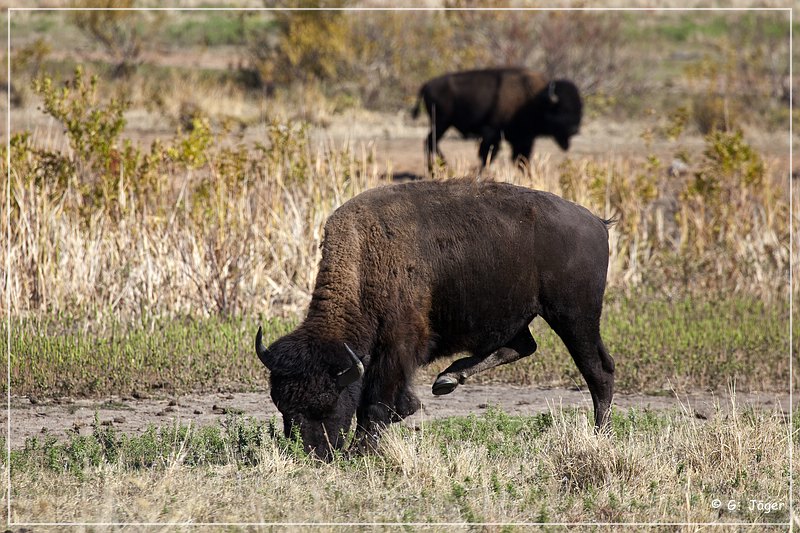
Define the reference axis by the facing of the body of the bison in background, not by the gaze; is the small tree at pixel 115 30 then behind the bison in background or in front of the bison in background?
behind

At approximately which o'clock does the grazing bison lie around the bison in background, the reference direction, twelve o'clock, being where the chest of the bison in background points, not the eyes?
The grazing bison is roughly at 3 o'clock from the bison in background.

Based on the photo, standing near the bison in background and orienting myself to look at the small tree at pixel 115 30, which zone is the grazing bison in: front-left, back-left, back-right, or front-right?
back-left

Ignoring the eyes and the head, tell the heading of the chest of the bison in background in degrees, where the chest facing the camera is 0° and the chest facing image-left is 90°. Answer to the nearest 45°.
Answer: approximately 270°
